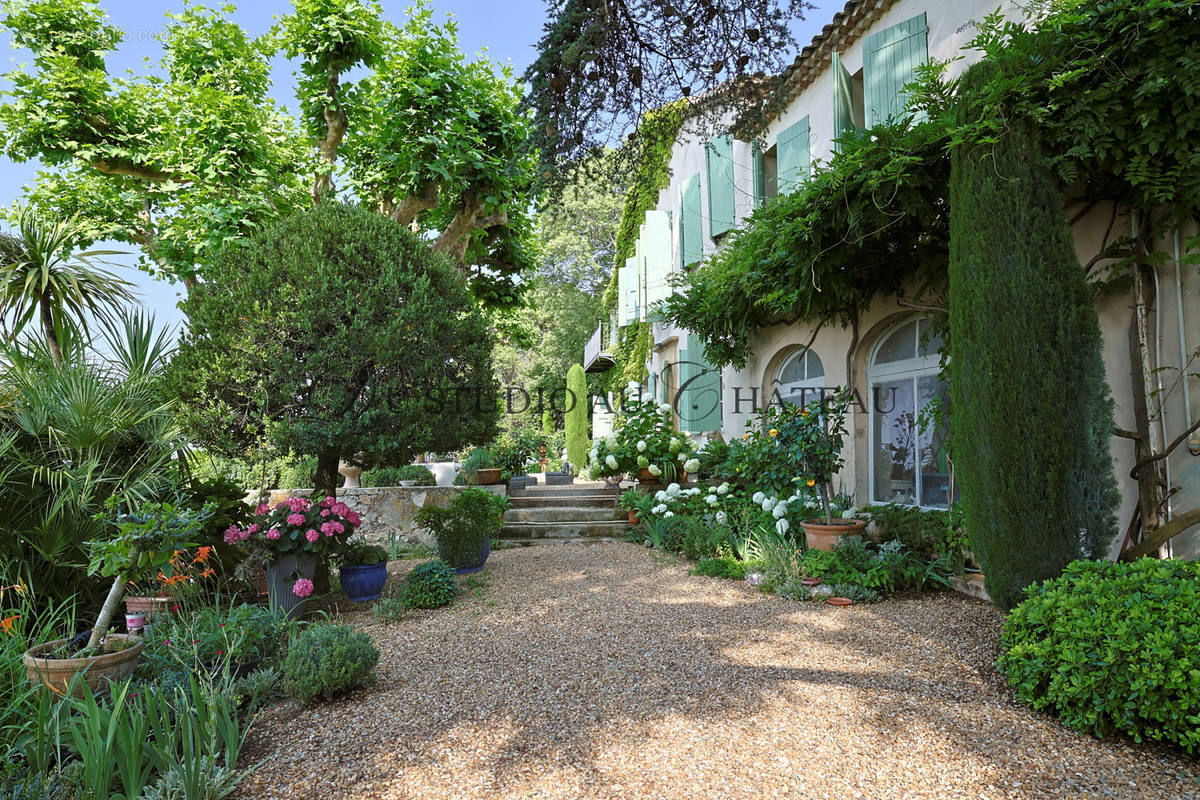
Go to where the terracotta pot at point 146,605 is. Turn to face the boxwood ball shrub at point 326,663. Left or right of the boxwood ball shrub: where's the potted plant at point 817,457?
left

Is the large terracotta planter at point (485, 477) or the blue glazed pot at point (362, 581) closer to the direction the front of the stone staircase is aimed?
the blue glazed pot

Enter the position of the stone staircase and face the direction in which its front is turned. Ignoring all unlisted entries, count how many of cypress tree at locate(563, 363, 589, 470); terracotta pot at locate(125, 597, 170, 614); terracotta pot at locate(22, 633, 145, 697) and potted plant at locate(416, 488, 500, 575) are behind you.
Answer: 1

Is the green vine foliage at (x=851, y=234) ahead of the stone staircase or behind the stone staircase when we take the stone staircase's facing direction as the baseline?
ahead

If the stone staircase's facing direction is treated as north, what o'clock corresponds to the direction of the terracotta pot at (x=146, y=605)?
The terracotta pot is roughly at 1 o'clock from the stone staircase.

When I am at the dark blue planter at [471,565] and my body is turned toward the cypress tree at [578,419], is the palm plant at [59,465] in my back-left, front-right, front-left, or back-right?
back-left

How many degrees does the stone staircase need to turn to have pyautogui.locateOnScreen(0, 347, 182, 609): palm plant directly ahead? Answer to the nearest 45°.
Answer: approximately 45° to its right

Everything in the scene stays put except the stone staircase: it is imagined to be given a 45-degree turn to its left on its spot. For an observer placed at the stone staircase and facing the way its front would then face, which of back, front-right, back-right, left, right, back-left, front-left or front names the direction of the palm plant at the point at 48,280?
right

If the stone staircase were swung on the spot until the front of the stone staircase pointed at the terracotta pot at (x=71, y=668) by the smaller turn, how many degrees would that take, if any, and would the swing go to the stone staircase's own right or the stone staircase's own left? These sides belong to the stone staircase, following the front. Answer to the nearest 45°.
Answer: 0° — it already faces it

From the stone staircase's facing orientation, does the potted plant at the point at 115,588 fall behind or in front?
in front

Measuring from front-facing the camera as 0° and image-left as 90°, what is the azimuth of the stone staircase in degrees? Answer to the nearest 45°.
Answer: approximately 0°

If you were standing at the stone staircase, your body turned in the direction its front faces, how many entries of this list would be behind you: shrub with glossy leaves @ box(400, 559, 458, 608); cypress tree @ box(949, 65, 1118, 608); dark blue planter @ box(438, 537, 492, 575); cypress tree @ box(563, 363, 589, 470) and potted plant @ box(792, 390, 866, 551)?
1

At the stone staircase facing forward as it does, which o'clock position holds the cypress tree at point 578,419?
The cypress tree is roughly at 6 o'clock from the stone staircase.

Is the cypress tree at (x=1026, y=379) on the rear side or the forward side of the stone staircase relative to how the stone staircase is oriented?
on the forward side

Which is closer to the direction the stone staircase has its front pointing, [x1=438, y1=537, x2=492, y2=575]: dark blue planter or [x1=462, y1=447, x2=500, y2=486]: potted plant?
the dark blue planter

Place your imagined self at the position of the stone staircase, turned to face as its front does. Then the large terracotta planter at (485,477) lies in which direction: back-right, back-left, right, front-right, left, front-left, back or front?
back-right
